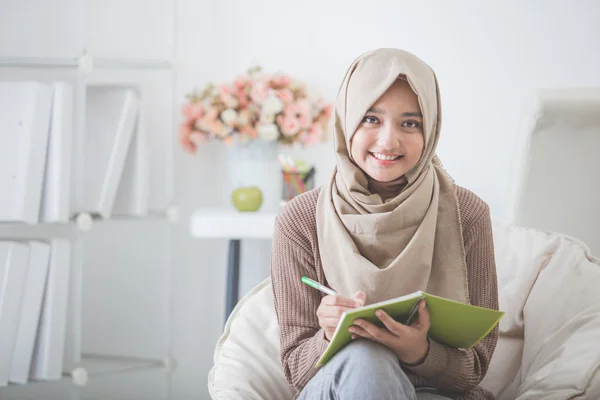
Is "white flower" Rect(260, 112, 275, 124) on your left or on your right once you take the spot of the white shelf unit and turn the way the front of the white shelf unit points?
on your left

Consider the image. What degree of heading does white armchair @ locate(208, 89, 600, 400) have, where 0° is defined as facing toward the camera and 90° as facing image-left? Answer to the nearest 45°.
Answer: approximately 45°

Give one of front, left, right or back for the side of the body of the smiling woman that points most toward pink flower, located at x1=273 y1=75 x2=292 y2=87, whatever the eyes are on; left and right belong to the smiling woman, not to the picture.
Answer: back

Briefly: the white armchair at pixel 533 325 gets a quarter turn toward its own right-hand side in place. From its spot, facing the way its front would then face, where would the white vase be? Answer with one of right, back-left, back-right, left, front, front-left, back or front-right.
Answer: front

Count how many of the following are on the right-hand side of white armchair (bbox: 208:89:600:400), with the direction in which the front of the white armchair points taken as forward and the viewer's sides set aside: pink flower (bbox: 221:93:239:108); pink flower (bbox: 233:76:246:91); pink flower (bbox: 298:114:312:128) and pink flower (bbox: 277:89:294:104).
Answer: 4

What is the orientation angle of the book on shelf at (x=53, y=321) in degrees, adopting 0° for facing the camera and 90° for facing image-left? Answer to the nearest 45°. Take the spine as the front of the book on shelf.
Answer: approximately 0°

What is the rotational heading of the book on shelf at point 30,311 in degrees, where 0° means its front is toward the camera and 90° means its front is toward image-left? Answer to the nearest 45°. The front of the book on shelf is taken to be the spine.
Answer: approximately 0°

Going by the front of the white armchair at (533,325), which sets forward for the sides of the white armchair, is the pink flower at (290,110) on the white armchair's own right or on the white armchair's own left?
on the white armchair's own right

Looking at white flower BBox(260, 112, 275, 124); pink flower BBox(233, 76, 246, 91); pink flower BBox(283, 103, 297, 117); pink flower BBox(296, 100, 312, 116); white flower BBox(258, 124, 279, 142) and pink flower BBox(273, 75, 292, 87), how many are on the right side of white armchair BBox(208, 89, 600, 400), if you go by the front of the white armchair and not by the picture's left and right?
6

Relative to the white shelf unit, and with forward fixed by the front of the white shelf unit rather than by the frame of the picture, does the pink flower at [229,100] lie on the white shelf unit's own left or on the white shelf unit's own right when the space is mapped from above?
on the white shelf unit's own left
